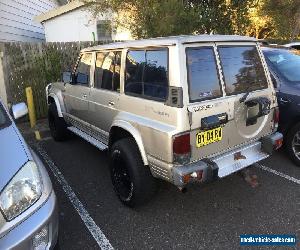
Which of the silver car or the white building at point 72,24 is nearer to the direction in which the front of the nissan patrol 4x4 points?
the white building

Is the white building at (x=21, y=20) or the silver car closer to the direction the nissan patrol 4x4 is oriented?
the white building

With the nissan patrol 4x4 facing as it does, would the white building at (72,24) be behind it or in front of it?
in front

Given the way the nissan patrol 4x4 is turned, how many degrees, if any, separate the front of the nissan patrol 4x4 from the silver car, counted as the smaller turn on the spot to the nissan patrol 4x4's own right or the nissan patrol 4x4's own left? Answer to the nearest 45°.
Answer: approximately 90° to the nissan patrol 4x4's own left

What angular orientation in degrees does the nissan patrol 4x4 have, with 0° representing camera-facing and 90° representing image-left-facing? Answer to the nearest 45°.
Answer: approximately 135°

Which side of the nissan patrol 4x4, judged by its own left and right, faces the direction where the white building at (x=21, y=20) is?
front
